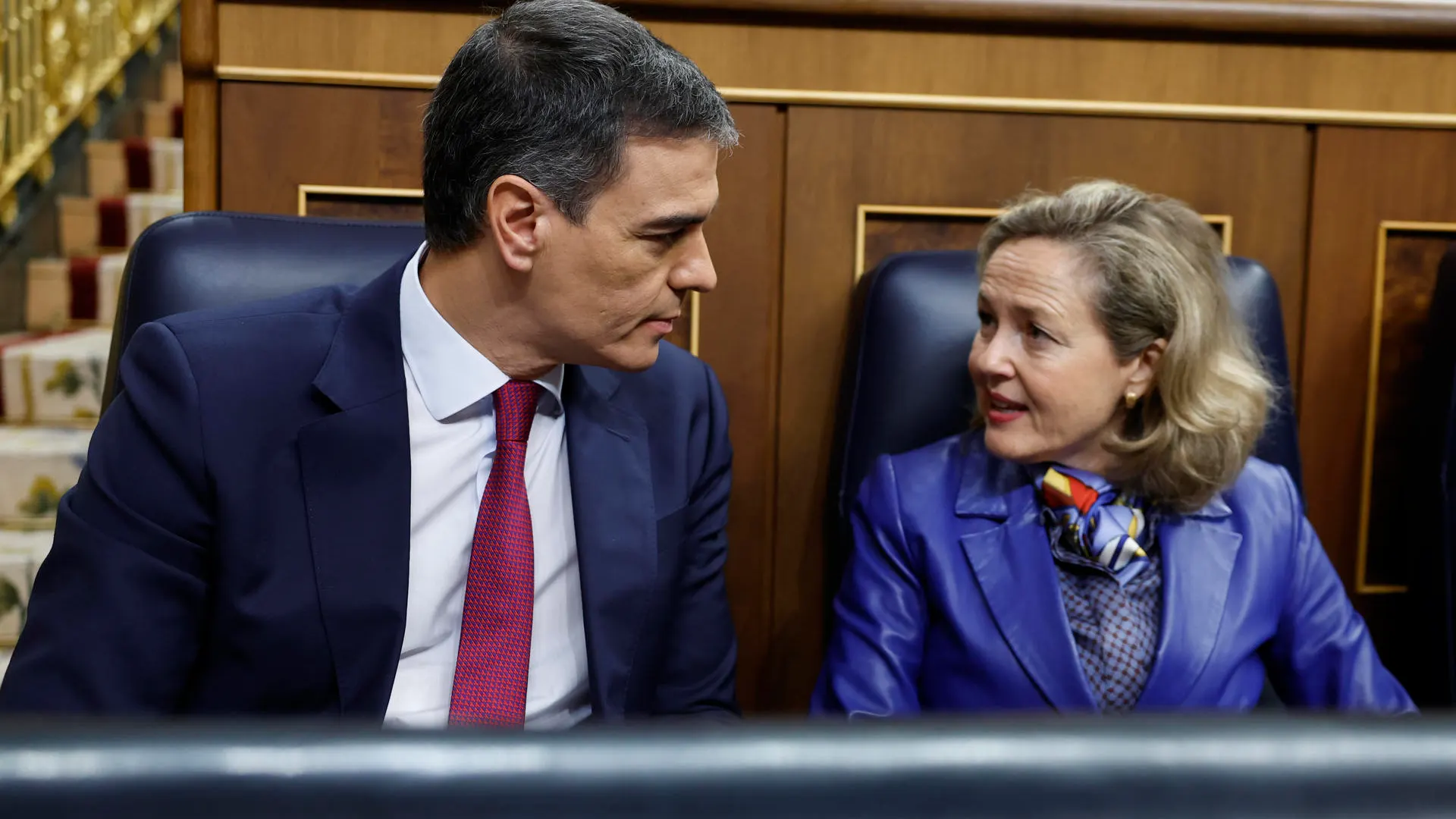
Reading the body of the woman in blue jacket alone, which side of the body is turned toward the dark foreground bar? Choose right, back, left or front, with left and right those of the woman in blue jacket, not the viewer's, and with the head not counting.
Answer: front

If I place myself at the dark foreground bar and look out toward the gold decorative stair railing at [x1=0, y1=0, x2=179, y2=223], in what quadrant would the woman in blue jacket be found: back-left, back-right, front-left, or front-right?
front-right

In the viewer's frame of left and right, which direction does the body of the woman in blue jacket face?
facing the viewer

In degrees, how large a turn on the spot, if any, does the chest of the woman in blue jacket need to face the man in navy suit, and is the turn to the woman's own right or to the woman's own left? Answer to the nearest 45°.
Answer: approximately 45° to the woman's own right

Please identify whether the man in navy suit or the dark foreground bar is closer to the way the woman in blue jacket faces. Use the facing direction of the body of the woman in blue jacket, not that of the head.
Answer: the dark foreground bar

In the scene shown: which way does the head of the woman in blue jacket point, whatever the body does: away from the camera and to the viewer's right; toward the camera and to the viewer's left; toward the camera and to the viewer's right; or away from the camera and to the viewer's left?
toward the camera and to the viewer's left

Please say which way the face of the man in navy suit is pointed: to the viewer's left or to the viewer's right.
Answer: to the viewer's right

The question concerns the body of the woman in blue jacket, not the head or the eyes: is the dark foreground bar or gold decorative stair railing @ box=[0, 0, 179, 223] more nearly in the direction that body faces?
the dark foreground bar
